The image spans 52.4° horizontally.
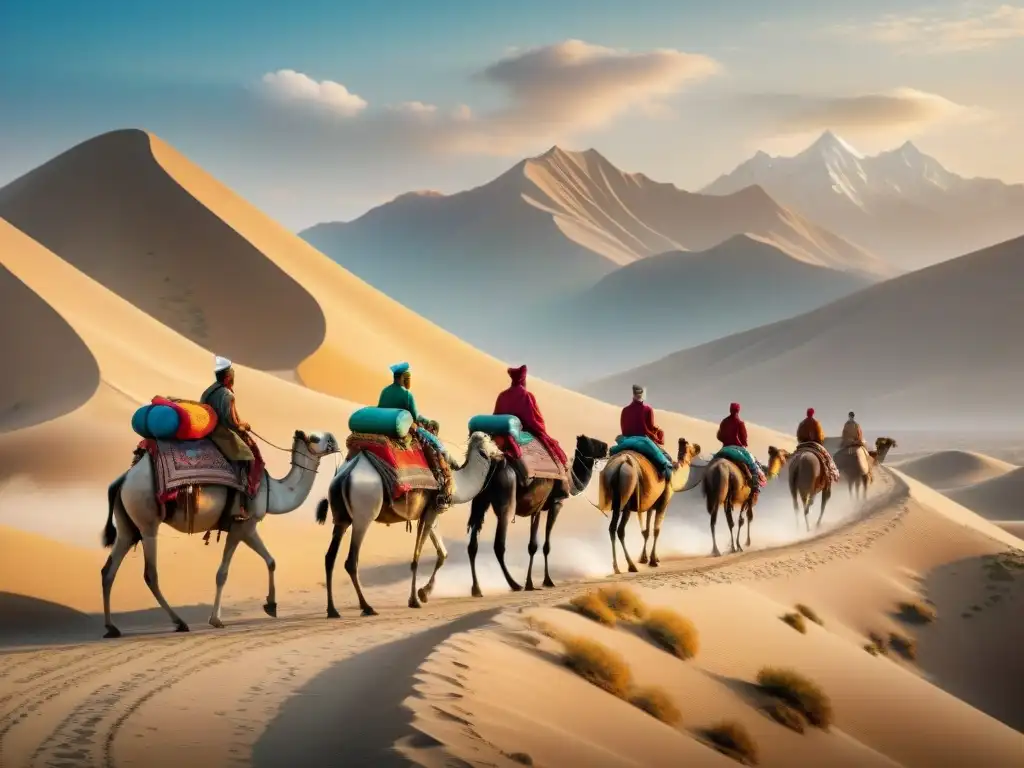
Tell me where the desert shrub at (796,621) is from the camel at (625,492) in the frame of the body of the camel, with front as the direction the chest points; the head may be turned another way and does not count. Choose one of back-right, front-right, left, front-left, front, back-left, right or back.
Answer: right

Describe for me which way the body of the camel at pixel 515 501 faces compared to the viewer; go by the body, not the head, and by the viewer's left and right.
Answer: facing away from the viewer and to the right of the viewer

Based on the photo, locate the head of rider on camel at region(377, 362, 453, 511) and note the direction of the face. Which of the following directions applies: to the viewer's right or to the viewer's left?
to the viewer's right

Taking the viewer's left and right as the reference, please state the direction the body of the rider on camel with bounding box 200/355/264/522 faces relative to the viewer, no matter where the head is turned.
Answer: facing to the right of the viewer

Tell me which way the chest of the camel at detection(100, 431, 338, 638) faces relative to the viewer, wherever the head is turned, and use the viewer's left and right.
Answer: facing to the right of the viewer

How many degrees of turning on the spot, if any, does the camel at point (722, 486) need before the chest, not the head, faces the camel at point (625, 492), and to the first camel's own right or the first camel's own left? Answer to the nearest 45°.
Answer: approximately 180°

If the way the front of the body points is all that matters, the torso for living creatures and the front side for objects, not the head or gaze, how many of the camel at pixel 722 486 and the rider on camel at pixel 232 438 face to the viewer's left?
0

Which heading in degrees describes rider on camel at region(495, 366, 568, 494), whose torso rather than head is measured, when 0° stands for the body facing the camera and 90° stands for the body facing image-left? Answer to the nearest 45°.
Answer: approximately 225°

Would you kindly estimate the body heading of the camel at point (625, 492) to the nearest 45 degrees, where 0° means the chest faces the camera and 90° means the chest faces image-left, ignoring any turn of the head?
approximately 225°

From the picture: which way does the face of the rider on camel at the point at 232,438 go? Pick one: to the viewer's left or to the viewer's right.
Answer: to the viewer's right

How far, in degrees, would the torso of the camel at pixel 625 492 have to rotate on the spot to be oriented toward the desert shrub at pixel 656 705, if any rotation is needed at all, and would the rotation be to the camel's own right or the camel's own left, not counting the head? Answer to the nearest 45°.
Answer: approximately 135° to the camel's own right

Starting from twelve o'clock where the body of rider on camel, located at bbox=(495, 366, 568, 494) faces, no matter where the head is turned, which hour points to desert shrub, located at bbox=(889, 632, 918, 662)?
The desert shrub is roughly at 1 o'clock from the rider on camel.

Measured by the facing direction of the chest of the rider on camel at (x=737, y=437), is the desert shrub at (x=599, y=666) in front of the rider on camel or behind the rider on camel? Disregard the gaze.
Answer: behind

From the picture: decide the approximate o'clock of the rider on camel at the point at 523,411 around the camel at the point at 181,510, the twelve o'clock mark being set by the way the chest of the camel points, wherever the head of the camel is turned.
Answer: The rider on camel is roughly at 11 o'clock from the camel.

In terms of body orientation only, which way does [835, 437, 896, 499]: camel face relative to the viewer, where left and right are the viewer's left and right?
facing away from the viewer and to the right of the viewer

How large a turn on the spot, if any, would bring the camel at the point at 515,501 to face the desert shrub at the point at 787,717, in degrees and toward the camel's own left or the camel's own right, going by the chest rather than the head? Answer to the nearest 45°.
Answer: approximately 90° to the camel's own right

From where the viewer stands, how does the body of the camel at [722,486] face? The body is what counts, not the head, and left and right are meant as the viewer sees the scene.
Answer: facing away from the viewer and to the right of the viewer
